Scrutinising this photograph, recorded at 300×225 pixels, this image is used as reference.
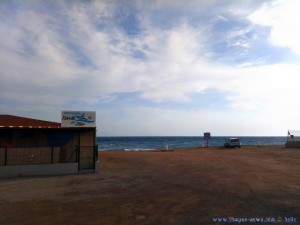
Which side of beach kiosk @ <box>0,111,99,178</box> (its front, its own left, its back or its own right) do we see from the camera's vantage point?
front
